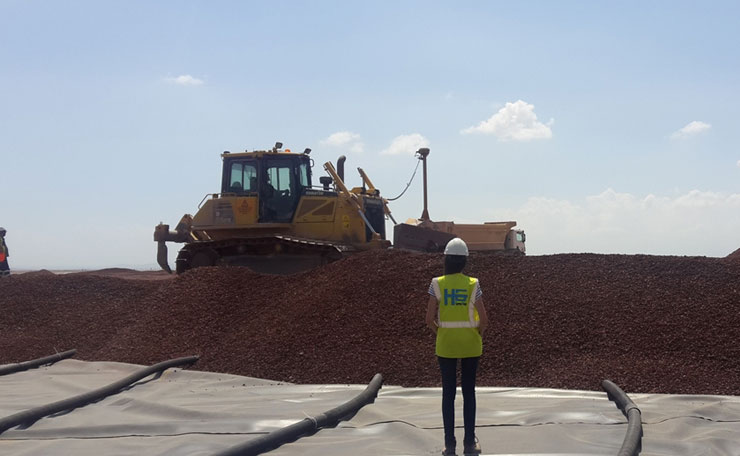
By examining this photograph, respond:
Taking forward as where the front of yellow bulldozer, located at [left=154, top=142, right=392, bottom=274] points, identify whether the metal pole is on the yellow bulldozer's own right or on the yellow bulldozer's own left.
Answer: on the yellow bulldozer's own left

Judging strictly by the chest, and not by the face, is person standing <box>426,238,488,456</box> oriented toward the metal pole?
yes

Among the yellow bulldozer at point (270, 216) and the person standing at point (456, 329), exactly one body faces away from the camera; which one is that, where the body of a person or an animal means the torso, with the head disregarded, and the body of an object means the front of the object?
the person standing

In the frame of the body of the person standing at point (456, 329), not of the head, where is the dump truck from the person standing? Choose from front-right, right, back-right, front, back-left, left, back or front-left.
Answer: front

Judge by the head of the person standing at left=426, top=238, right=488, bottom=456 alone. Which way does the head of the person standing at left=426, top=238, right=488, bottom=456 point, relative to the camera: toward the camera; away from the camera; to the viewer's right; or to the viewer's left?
away from the camera

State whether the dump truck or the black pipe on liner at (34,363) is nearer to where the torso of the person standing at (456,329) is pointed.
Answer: the dump truck

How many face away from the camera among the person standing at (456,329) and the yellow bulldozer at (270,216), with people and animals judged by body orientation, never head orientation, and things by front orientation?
1

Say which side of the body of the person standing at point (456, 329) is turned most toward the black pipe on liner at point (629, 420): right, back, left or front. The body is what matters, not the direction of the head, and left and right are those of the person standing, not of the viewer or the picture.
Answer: right

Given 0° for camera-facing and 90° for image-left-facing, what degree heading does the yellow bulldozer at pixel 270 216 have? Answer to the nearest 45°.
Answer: approximately 315°

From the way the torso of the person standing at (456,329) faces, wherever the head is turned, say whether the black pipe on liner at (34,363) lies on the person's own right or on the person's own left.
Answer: on the person's own left

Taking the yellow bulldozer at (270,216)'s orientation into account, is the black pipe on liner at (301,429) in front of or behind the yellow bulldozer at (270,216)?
in front

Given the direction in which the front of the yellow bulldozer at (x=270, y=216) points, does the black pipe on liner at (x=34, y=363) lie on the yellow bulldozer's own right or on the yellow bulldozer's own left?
on the yellow bulldozer's own right

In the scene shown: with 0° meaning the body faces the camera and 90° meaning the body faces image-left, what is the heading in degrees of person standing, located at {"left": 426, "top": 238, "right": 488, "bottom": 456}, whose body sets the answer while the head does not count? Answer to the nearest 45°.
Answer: approximately 180°
